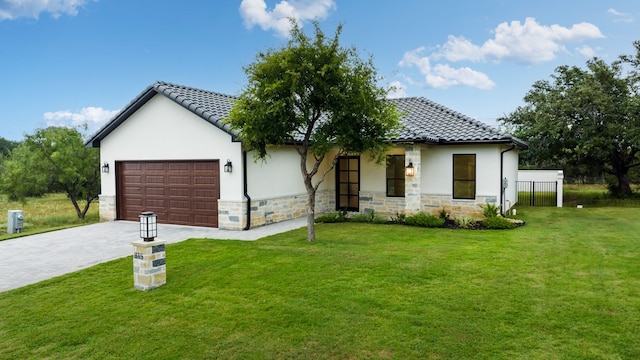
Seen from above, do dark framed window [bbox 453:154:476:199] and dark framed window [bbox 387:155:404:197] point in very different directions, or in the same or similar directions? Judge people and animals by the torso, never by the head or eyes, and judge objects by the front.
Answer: same or similar directions

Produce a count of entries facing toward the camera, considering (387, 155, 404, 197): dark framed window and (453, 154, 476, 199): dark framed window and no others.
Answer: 2

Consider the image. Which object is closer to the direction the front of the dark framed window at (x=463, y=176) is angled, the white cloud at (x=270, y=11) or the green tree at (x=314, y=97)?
the green tree

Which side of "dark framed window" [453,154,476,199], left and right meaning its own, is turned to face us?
front

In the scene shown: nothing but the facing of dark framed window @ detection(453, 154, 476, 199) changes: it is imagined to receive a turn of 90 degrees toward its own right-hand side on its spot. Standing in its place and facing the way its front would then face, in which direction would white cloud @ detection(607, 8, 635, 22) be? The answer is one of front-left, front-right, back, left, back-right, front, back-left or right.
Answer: back-right

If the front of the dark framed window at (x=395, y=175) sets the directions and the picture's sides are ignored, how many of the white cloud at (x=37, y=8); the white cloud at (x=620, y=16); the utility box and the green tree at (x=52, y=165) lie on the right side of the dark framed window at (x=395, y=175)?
3

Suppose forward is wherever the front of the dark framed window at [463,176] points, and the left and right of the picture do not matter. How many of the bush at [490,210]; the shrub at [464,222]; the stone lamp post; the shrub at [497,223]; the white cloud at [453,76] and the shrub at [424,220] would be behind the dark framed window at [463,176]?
1

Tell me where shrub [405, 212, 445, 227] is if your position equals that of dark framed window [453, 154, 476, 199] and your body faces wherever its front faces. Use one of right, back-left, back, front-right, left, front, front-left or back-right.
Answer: front-right

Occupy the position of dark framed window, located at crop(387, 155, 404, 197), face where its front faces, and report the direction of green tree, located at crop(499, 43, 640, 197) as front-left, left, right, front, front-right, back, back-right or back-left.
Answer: back-left

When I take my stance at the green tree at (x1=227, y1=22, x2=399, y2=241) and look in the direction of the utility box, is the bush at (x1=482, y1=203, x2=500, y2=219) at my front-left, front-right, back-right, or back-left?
back-right

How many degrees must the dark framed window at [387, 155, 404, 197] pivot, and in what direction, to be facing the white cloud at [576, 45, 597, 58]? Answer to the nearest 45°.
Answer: approximately 135° to its left

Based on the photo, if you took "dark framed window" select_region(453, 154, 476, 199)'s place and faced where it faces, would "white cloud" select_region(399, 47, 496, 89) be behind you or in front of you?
behind

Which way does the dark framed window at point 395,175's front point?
toward the camera

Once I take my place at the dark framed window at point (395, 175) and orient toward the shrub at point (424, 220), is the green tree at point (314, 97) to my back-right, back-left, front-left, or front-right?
front-right
